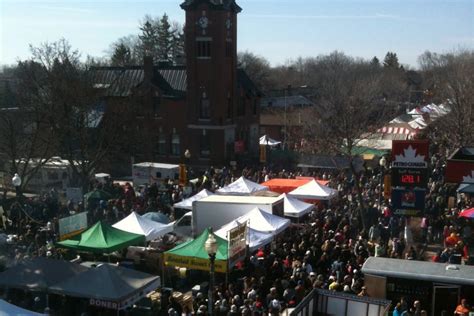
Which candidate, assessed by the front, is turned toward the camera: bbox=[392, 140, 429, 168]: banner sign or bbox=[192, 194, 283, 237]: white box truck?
the banner sign

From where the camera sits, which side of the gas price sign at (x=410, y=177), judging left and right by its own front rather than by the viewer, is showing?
front

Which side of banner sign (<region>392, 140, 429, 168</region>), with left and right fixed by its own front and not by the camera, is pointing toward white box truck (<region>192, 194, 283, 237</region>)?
right

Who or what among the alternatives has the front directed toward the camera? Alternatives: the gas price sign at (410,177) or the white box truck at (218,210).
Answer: the gas price sign

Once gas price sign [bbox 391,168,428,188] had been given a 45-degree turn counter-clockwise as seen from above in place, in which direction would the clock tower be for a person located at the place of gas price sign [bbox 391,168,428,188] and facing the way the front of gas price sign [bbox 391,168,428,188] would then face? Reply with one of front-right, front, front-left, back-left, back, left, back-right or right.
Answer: back

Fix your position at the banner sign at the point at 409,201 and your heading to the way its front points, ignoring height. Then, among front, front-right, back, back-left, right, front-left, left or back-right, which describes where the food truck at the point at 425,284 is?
front

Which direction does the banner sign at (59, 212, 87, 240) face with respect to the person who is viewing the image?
facing the viewer and to the right of the viewer

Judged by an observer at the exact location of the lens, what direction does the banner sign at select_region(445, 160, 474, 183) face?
facing the viewer

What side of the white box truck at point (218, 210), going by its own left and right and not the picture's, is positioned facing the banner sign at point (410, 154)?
back

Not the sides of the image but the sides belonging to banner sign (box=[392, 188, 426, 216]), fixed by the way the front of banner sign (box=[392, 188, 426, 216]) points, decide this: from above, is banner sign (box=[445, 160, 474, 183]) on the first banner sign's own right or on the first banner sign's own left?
on the first banner sign's own left

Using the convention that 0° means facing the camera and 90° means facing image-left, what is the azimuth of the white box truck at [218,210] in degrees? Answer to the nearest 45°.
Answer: approximately 90°

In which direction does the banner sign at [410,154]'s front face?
toward the camera

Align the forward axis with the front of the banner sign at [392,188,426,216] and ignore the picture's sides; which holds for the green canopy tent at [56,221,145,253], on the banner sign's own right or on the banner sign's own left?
on the banner sign's own right
